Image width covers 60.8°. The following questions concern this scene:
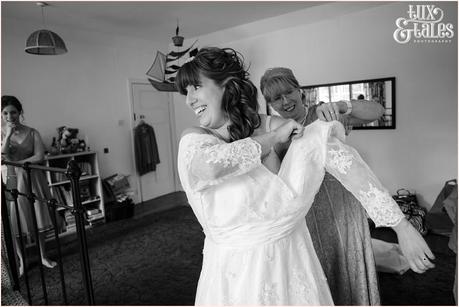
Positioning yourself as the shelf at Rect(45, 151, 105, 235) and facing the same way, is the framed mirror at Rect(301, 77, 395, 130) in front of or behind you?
in front

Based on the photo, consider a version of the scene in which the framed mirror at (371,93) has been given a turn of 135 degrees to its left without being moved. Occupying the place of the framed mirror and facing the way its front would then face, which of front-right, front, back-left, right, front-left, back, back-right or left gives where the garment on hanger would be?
back

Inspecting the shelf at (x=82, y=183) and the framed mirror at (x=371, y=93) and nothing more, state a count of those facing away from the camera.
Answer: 0

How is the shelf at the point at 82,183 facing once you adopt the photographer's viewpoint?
facing the viewer and to the right of the viewer

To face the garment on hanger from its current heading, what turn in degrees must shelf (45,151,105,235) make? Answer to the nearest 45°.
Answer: approximately 90° to its left

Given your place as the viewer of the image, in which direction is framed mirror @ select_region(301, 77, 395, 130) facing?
facing the viewer and to the left of the viewer

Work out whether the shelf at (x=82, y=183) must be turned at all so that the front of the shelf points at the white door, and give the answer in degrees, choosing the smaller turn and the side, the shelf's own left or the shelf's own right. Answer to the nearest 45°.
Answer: approximately 90° to the shelf's own left

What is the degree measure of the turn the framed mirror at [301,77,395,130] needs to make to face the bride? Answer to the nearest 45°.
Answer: approximately 45° to its left
